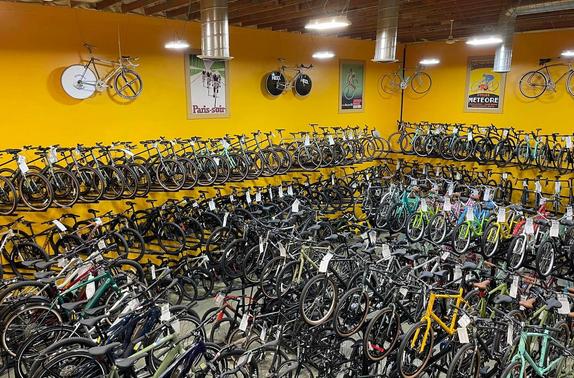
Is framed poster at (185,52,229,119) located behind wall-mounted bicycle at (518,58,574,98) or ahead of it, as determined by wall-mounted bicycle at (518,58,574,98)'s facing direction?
behind

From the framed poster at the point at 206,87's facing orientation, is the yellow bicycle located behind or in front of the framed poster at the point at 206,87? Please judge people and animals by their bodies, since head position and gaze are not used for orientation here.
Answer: in front

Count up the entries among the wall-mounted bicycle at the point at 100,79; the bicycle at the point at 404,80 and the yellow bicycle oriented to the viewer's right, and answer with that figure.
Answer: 2

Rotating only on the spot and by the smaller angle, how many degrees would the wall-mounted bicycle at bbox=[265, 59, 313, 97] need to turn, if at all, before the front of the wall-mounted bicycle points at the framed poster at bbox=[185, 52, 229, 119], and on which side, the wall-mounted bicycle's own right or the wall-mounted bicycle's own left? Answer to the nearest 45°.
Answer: approximately 180°

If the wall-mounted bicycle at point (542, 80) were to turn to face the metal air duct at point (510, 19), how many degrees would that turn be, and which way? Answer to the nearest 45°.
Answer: approximately 90° to its right

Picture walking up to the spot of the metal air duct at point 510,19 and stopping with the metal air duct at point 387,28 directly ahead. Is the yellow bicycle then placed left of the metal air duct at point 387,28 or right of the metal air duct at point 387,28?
left

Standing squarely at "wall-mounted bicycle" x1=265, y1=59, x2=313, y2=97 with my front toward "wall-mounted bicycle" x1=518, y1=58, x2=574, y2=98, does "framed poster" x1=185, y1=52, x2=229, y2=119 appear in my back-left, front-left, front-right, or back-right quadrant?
back-right

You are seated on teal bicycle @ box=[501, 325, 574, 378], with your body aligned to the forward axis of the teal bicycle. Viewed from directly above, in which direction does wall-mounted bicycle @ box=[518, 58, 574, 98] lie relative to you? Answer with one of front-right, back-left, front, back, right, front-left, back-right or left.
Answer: back-right

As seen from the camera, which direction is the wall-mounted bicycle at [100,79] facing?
to the viewer's right

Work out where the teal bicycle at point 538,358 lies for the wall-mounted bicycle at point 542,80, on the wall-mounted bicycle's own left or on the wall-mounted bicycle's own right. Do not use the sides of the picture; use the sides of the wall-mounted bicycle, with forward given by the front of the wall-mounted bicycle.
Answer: on the wall-mounted bicycle's own right

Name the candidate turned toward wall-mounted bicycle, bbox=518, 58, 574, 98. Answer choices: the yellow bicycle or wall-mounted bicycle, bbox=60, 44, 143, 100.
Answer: wall-mounted bicycle, bbox=60, 44, 143, 100

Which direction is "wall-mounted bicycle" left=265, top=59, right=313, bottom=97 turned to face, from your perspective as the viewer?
facing away from the viewer and to the right of the viewer

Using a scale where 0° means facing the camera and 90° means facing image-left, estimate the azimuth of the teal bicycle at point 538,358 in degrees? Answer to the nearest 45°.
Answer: approximately 45°
